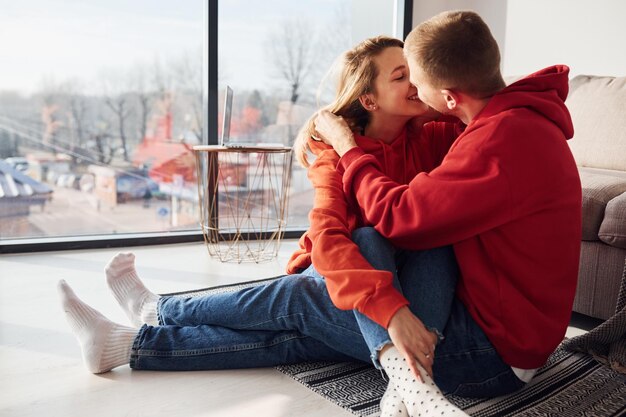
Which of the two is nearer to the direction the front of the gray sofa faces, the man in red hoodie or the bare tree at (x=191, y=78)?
the man in red hoodie

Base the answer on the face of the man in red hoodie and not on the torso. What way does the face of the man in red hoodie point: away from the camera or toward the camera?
away from the camera

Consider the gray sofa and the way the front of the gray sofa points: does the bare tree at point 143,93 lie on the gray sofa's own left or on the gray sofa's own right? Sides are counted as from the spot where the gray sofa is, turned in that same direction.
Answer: on the gray sofa's own right

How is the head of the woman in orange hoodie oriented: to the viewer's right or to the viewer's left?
to the viewer's right

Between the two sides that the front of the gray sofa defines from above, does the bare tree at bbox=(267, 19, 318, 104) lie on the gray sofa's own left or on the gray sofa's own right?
on the gray sofa's own right

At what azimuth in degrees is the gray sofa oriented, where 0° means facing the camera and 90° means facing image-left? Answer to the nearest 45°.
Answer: approximately 45°

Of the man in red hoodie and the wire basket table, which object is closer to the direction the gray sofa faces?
the man in red hoodie
